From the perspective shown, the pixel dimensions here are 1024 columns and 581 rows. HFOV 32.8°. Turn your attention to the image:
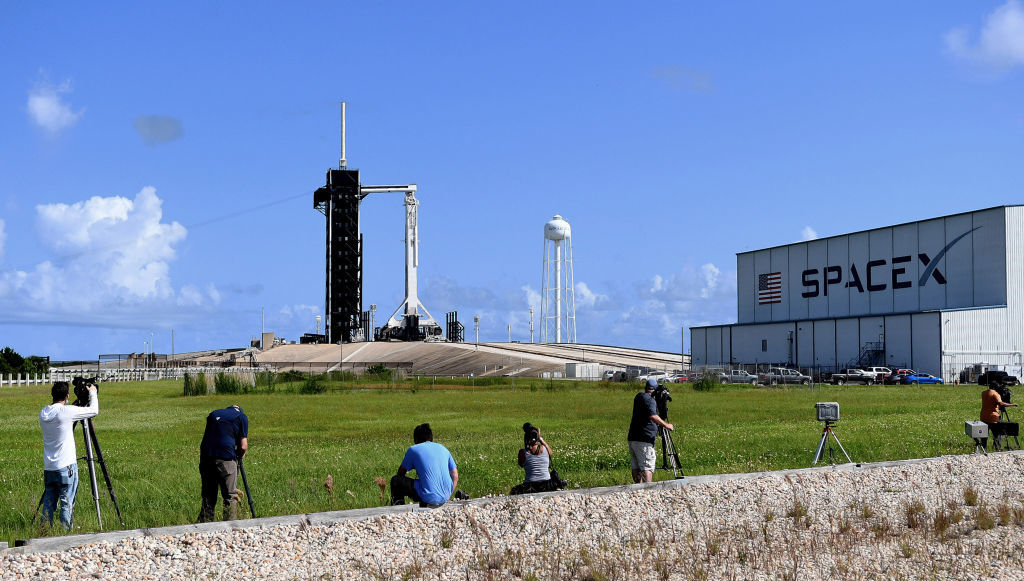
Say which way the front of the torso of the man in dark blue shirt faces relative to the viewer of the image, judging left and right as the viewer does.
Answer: facing away from the viewer and to the right of the viewer

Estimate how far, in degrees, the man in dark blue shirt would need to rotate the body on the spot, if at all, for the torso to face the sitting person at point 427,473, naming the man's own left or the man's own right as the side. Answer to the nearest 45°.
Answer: approximately 45° to the man's own right

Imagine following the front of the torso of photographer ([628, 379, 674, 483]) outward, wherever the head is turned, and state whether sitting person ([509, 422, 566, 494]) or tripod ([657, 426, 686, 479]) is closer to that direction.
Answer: the tripod

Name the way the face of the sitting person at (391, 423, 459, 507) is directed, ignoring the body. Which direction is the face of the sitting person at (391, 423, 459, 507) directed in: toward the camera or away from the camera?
away from the camera
